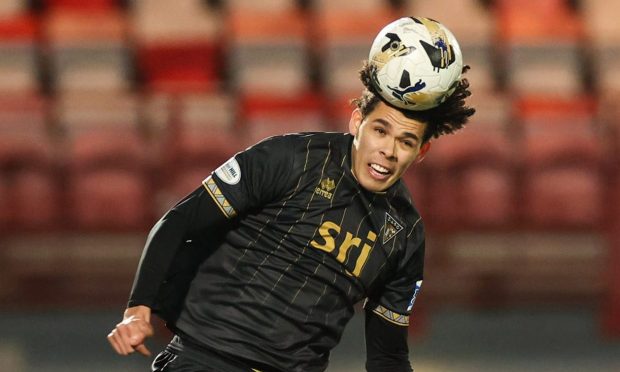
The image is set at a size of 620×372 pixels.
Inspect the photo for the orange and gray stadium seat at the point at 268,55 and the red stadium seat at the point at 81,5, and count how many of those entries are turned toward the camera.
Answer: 2

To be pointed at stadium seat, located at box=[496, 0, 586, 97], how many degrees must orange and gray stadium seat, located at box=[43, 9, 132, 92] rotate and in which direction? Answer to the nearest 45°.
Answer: approximately 90° to its left

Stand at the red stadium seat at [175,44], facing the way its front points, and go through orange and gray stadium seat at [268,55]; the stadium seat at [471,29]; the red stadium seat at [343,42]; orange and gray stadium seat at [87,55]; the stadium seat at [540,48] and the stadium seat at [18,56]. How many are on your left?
4

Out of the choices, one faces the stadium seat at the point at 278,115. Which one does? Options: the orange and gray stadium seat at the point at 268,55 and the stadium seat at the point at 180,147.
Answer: the orange and gray stadium seat

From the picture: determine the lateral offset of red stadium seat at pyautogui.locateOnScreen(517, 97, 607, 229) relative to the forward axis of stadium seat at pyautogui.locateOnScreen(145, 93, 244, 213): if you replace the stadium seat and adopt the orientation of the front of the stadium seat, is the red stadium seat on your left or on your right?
on your left

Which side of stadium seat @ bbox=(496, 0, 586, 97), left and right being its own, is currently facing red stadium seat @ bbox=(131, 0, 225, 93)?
right

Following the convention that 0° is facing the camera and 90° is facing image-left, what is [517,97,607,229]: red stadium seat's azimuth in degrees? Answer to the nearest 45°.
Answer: approximately 0°

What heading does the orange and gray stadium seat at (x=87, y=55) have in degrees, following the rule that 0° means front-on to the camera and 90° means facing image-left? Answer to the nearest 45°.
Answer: approximately 0°

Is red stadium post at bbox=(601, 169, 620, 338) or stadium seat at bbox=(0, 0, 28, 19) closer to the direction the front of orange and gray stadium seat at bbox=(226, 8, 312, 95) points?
the red stadium post

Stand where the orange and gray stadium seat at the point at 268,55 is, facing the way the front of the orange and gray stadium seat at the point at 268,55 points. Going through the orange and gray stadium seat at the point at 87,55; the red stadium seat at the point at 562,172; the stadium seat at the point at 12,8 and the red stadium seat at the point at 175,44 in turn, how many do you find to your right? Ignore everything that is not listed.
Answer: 3

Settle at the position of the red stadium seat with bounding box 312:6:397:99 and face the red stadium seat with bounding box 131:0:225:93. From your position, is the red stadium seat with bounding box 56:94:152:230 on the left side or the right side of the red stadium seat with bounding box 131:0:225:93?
left

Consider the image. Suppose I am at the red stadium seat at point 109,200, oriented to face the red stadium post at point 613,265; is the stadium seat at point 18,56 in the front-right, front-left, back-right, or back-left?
back-left

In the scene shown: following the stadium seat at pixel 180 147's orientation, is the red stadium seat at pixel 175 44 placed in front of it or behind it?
behind
